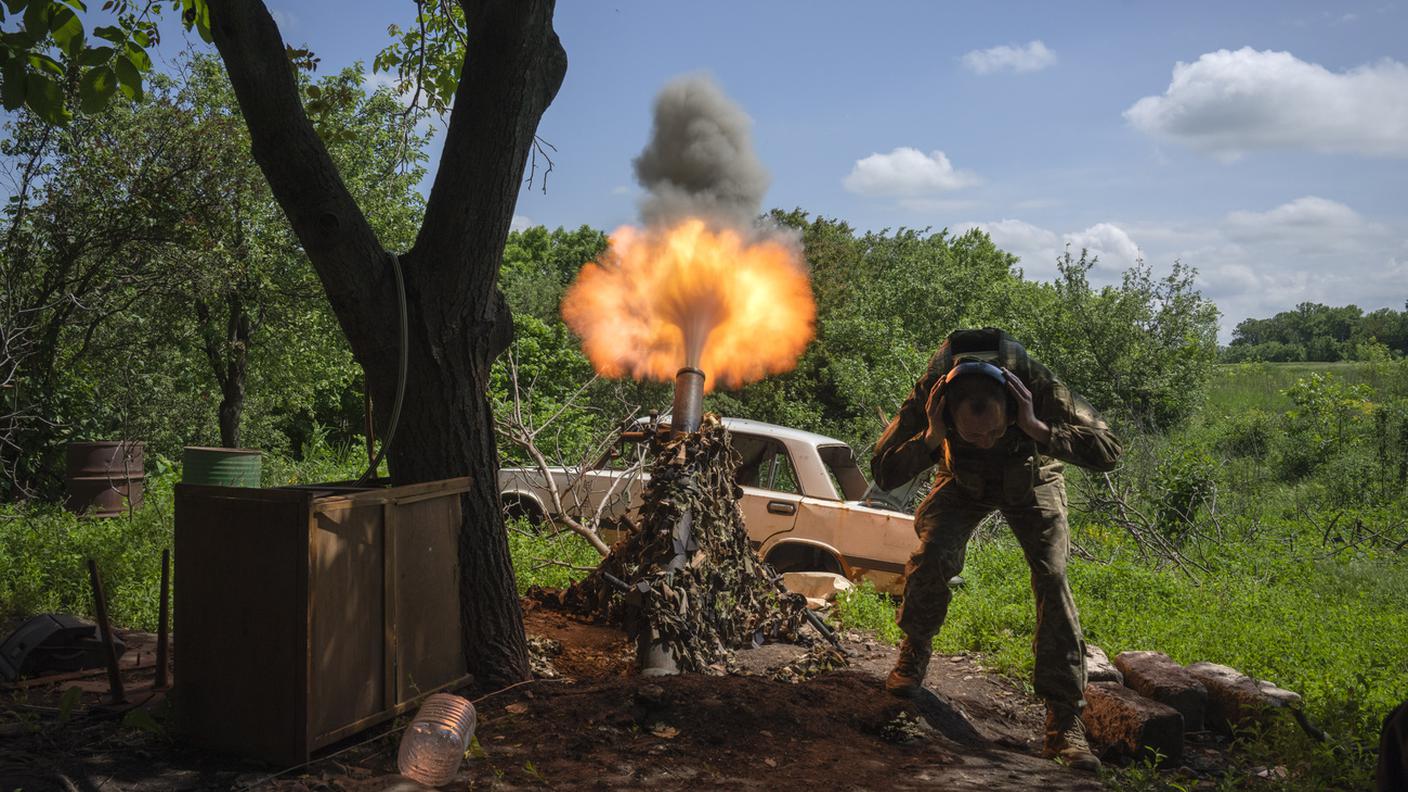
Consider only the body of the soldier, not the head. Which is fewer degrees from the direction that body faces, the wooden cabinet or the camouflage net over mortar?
the wooden cabinet

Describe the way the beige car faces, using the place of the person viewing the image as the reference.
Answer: facing away from the viewer and to the left of the viewer

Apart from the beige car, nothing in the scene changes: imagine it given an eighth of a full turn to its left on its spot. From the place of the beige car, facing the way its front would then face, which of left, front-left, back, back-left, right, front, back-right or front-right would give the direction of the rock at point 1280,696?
back-left

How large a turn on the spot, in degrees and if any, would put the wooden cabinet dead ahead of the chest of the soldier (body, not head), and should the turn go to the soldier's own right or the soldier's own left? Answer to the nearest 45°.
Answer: approximately 45° to the soldier's own right

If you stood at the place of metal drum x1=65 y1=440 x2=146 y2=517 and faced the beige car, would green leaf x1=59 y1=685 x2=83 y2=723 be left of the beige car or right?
right

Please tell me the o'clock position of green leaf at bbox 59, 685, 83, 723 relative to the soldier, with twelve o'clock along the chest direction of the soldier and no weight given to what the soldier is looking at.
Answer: The green leaf is roughly at 2 o'clock from the soldier.

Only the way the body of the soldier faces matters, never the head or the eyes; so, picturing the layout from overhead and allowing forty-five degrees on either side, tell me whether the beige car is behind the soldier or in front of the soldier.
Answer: behind

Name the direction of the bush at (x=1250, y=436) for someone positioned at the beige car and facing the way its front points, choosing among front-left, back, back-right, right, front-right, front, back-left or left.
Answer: right

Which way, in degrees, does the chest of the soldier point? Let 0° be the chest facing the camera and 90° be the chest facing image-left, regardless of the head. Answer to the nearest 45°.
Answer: approximately 0°

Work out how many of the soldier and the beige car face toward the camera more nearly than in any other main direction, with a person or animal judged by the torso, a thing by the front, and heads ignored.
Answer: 1
